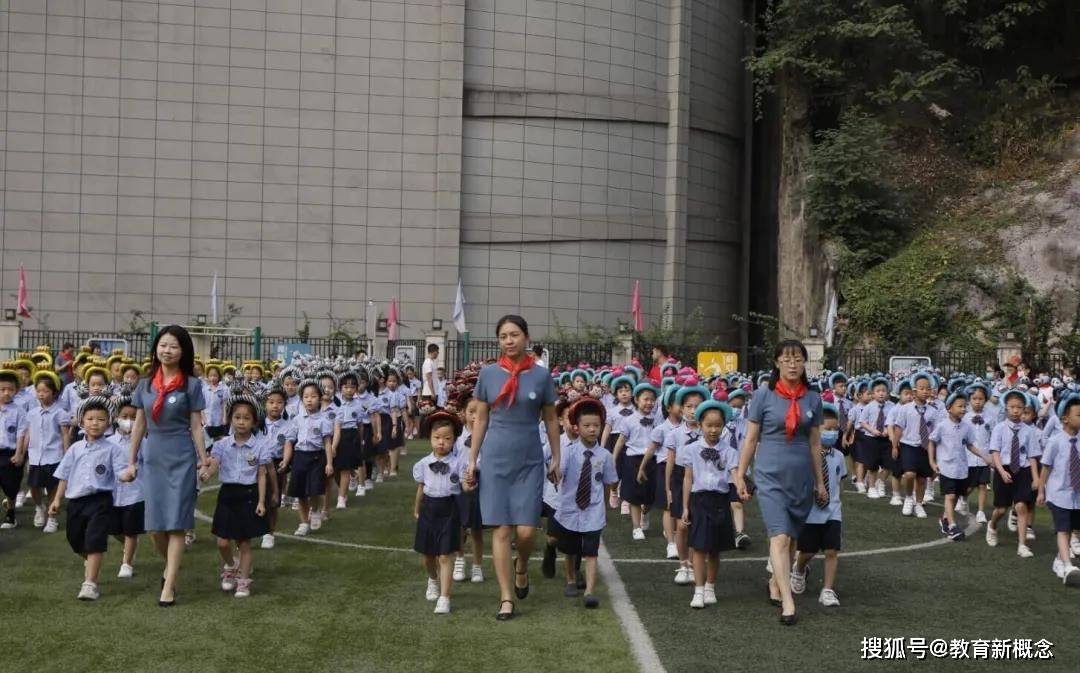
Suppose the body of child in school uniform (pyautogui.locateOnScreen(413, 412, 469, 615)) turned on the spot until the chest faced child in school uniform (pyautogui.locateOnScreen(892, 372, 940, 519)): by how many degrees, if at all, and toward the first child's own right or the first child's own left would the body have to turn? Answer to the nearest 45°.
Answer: approximately 135° to the first child's own left

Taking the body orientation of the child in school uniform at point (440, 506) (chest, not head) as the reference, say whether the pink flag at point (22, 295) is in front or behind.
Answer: behind

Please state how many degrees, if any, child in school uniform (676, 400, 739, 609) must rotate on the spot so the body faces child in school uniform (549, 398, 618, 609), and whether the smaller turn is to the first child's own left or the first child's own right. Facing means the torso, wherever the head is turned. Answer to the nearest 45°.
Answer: approximately 90° to the first child's own right

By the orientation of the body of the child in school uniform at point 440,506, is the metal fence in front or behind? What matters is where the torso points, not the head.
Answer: behind

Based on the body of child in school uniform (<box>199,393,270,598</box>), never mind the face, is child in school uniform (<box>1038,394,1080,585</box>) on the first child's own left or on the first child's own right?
on the first child's own left

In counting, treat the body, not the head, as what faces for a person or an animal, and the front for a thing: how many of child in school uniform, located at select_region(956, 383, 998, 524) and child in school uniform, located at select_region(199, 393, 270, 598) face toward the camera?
2

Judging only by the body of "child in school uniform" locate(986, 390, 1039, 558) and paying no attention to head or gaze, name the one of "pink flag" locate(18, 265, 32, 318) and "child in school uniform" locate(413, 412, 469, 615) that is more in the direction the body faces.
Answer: the child in school uniform
